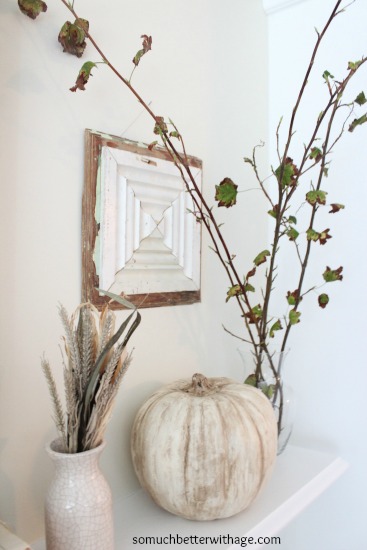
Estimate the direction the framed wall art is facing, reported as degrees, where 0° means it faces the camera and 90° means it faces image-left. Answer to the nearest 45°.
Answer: approximately 315°

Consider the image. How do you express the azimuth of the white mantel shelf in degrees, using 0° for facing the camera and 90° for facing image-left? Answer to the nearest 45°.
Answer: approximately 315°
